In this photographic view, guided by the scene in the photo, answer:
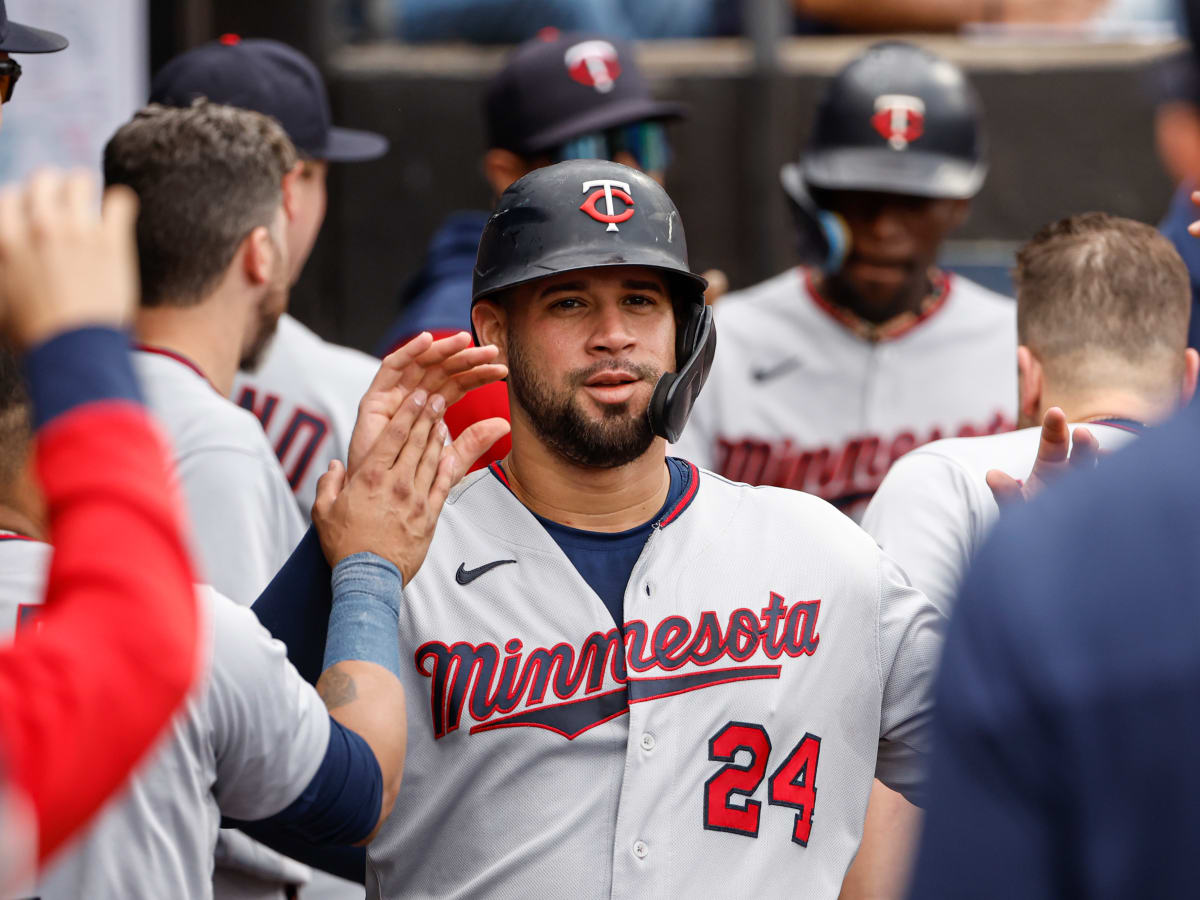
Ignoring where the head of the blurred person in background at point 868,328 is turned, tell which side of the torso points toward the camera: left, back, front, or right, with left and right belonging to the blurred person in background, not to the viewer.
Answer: front

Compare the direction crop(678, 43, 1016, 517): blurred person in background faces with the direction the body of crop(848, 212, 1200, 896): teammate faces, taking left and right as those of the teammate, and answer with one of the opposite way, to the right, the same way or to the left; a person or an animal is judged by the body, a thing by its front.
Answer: the opposite way

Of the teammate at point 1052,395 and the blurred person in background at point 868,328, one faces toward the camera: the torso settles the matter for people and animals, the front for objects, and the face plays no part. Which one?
the blurred person in background

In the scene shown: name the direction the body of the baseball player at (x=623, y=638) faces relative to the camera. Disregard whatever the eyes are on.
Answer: toward the camera

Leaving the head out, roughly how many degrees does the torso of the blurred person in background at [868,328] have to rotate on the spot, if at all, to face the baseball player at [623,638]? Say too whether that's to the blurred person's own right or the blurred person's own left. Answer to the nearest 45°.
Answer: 0° — they already face them

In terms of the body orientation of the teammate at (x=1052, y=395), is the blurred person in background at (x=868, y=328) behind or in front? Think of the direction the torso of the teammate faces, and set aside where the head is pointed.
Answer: in front

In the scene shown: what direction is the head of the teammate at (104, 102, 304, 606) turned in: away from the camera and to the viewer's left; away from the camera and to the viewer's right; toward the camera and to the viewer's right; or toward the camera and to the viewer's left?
away from the camera and to the viewer's right

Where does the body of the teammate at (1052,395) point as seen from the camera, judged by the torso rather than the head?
away from the camera

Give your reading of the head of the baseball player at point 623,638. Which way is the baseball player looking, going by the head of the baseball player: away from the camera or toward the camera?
toward the camera

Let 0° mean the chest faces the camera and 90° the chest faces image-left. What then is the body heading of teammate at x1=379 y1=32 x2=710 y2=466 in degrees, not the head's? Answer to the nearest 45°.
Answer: approximately 315°

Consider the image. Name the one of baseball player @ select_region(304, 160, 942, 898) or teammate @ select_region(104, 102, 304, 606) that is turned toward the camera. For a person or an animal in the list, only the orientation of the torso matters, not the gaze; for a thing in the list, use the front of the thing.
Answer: the baseball player

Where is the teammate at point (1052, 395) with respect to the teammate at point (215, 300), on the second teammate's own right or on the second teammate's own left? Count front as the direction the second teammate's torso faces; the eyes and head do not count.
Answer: on the second teammate's own right

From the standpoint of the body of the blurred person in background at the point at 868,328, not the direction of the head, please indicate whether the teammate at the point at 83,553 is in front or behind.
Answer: in front

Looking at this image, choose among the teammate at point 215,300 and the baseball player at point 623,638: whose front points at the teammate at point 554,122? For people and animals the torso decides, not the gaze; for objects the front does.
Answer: the teammate at point 215,300

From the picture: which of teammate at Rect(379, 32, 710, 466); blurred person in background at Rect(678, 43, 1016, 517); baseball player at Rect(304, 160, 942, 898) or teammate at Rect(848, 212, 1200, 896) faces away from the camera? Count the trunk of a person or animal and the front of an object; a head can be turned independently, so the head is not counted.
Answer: teammate at Rect(848, 212, 1200, 896)
